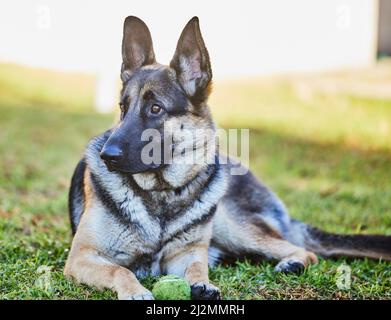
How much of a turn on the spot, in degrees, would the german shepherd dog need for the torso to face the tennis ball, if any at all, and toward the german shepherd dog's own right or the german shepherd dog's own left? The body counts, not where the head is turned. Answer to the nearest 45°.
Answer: approximately 45° to the german shepherd dog's own left

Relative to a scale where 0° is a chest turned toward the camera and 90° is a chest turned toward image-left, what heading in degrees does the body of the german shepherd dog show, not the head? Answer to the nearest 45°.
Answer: approximately 45°
